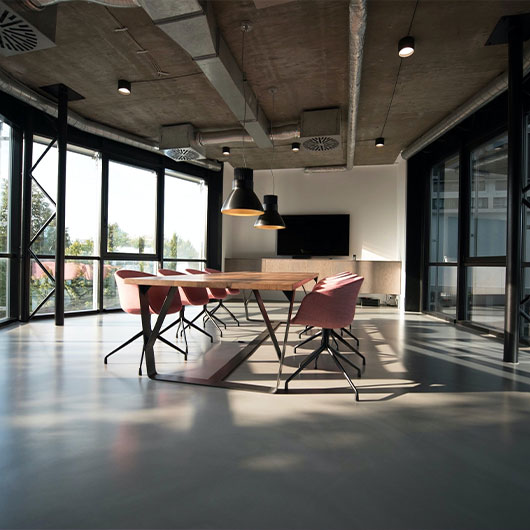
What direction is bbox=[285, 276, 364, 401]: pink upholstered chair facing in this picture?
to the viewer's left

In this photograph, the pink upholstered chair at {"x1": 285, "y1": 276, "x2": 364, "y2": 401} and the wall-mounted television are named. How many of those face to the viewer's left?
1

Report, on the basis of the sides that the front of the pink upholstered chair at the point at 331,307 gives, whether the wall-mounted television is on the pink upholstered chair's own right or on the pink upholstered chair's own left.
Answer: on the pink upholstered chair's own right

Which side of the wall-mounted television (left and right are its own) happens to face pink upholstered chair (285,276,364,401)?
front

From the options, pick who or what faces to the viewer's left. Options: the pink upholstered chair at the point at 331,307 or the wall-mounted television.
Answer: the pink upholstered chair

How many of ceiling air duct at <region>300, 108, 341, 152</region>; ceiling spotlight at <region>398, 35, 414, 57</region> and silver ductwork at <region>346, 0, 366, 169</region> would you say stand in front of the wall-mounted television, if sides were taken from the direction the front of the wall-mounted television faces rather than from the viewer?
3

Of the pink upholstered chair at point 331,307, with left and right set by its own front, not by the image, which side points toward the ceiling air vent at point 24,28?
front

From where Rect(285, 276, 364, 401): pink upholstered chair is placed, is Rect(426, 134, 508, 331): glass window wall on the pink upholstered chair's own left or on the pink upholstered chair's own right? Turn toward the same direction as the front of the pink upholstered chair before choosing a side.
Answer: on the pink upholstered chair's own right

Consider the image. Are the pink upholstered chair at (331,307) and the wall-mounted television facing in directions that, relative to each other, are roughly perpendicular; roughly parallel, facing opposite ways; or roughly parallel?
roughly perpendicular

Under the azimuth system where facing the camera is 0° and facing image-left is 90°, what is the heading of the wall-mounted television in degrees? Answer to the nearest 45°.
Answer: approximately 0°

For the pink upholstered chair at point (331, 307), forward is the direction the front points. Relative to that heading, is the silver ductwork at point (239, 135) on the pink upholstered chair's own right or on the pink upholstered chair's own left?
on the pink upholstered chair's own right
